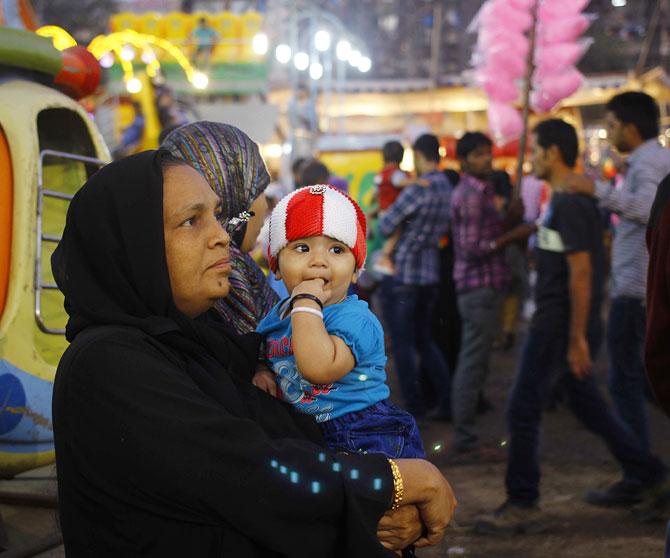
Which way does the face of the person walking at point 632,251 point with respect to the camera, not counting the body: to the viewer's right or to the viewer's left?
to the viewer's left

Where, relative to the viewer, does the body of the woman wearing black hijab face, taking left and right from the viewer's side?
facing to the right of the viewer

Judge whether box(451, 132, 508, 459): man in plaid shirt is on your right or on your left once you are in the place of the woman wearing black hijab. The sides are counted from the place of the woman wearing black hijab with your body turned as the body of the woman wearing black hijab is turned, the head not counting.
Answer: on your left

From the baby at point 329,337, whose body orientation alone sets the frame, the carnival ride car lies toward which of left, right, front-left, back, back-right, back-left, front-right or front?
right

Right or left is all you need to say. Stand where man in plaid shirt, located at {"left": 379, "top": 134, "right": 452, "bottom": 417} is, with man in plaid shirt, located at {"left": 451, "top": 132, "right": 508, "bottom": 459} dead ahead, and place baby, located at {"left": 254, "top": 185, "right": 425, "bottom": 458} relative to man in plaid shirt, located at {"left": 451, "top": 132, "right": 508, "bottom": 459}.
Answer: right

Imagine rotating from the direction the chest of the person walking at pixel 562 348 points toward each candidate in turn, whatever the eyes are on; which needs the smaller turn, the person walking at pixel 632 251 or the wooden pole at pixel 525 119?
the wooden pole

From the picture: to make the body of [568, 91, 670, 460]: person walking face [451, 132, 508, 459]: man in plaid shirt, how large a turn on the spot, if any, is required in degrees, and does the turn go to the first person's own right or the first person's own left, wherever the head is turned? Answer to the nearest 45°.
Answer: approximately 45° to the first person's own right

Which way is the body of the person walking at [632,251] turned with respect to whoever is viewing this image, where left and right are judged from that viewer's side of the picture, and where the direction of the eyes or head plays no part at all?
facing to the left of the viewer

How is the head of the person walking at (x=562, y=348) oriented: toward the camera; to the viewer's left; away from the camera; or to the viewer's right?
to the viewer's left
